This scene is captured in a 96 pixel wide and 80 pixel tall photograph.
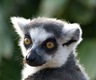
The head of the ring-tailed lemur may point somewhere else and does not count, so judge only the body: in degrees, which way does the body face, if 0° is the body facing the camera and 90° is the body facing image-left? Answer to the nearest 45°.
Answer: approximately 45°
